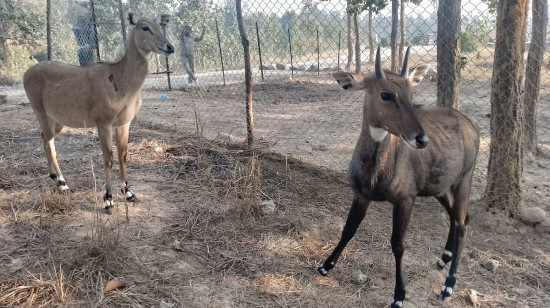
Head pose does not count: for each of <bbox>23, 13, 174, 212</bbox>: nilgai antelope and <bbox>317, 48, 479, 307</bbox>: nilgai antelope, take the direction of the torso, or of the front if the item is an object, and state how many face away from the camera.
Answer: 0

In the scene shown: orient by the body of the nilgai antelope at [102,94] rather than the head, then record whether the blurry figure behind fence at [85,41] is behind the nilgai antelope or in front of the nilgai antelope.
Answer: behind

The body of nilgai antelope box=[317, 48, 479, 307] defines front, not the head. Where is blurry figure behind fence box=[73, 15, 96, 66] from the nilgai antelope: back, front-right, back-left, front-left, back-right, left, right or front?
right

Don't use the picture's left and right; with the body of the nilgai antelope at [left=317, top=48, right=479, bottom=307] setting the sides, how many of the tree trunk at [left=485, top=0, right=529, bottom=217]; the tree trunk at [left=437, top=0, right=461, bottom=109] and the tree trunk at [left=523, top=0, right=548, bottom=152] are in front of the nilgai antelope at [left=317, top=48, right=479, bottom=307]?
0

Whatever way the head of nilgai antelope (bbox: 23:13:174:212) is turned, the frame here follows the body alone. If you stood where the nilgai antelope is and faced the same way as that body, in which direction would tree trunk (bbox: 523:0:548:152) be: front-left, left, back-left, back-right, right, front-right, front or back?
front-left

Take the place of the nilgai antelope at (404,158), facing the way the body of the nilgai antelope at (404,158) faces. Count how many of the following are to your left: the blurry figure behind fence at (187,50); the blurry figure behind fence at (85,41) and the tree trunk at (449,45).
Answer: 0

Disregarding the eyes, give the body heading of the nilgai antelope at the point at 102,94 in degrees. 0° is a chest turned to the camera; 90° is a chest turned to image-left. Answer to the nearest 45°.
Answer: approximately 315°

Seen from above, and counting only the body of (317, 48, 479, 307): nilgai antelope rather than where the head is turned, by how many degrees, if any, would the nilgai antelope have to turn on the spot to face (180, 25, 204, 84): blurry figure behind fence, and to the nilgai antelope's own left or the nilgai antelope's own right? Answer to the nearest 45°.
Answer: approximately 90° to the nilgai antelope's own right

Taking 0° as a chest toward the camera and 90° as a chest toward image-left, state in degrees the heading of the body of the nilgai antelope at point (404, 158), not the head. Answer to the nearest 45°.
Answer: approximately 45°

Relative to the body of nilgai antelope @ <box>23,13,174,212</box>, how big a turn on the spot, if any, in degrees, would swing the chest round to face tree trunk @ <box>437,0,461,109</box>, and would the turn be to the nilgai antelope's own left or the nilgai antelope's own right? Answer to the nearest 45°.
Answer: approximately 45° to the nilgai antelope's own left

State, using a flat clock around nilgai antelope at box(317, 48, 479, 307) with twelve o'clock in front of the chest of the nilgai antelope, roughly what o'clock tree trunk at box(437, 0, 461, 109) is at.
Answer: The tree trunk is roughly at 5 o'clock from the nilgai antelope.
